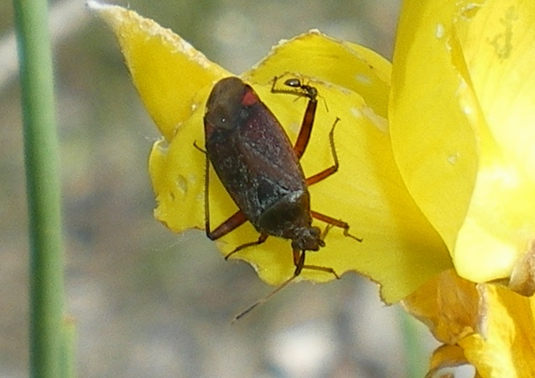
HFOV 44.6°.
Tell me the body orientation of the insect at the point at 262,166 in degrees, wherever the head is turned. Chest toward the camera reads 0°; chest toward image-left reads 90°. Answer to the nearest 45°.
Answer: approximately 315°
